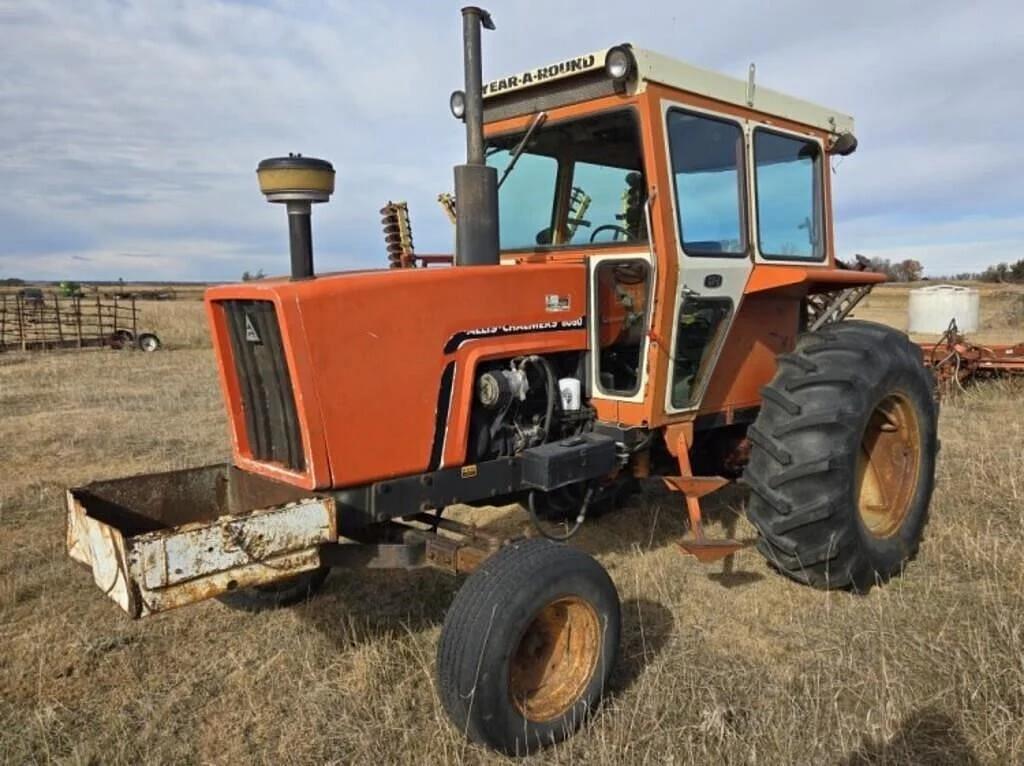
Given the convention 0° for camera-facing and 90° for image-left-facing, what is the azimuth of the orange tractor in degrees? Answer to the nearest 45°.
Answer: approximately 45°

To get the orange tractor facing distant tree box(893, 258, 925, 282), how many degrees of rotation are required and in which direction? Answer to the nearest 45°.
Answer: approximately 180°

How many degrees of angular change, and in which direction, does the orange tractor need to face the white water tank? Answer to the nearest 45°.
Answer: approximately 180°
